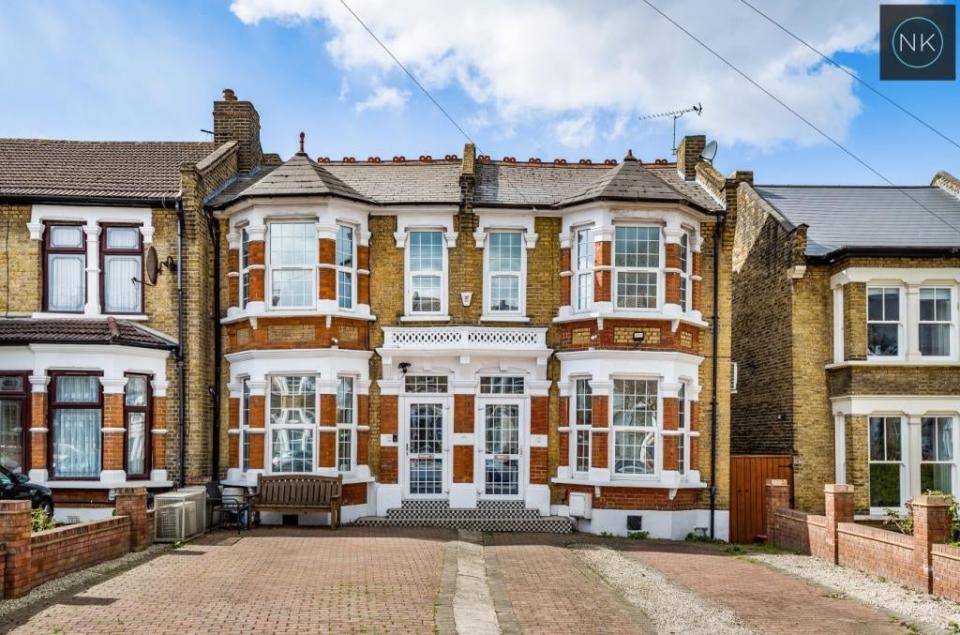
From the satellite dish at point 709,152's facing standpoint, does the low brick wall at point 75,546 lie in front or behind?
in front

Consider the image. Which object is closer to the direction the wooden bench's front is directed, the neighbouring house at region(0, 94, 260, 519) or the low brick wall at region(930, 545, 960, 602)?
the low brick wall

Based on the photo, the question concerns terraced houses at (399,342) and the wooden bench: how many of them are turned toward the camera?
2

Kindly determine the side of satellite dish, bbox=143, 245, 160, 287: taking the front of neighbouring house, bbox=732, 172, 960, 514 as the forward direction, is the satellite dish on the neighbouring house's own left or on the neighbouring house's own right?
on the neighbouring house's own right

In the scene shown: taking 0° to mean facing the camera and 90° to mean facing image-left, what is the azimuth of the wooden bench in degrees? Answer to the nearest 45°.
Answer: approximately 0°
